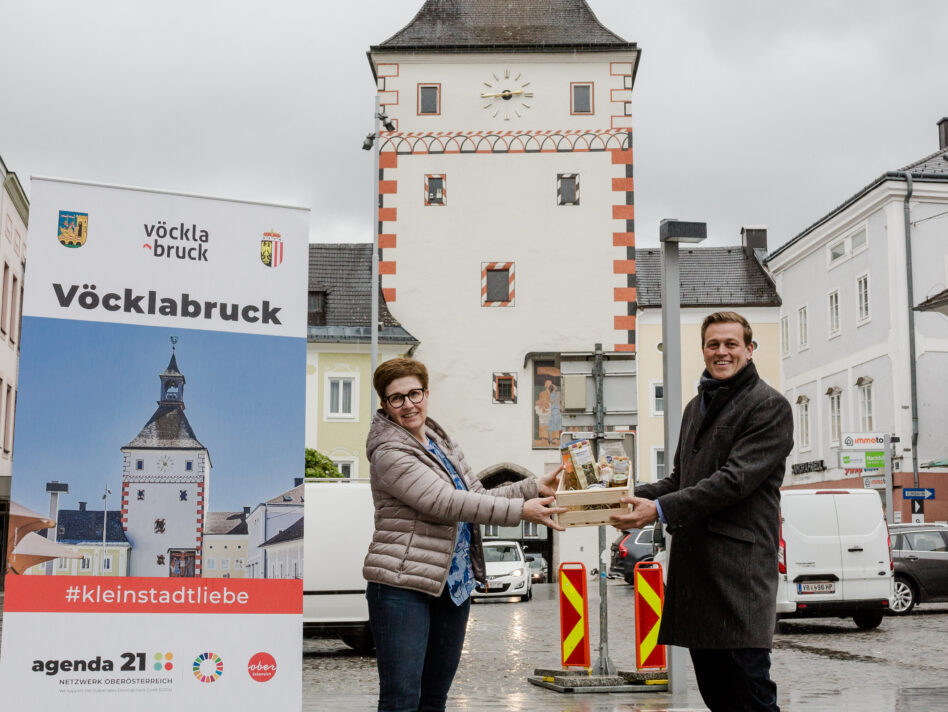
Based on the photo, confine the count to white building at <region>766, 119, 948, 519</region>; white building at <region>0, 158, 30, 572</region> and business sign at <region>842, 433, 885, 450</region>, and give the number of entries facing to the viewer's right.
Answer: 1

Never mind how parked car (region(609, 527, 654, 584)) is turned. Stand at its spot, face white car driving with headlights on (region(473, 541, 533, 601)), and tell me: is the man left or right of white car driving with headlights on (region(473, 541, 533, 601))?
left

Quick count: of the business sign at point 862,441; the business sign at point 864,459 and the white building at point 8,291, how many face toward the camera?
2

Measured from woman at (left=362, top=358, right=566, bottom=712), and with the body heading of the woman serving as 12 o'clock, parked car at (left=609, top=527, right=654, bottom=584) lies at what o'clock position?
The parked car is roughly at 8 o'clock from the woman.

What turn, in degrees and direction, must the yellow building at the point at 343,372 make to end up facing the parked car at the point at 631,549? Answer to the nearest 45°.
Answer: approximately 45° to its left

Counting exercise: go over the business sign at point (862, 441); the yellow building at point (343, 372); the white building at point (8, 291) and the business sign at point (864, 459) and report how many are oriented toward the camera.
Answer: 3

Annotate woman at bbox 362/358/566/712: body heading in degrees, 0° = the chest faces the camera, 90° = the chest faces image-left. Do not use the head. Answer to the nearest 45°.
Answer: approximately 315°

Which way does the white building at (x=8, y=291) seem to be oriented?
to the viewer's right
